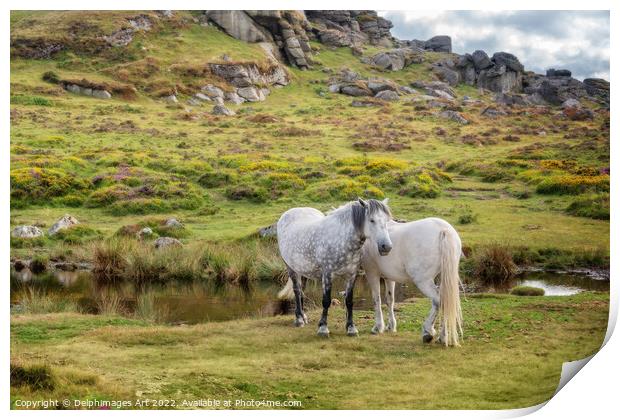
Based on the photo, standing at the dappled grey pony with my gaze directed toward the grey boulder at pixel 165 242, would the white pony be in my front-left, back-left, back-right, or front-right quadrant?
back-right

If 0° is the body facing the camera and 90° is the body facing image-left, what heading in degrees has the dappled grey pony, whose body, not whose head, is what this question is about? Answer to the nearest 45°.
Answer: approximately 315°

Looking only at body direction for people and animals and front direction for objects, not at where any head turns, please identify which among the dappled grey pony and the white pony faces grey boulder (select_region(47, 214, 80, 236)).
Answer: the white pony

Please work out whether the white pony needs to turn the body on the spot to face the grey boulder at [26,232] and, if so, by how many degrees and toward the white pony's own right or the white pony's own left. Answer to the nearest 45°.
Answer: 0° — it already faces it

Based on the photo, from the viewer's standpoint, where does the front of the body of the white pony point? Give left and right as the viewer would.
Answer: facing away from the viewer and to the left of the viewer

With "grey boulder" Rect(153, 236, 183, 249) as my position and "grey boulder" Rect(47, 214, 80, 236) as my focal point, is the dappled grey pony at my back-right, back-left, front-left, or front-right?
back-left

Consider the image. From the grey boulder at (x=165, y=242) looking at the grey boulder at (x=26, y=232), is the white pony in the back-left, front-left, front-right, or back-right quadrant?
back-left

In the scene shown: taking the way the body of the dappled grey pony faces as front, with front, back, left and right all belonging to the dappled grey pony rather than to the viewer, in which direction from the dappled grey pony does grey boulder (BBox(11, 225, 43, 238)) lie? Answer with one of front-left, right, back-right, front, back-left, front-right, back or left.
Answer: back

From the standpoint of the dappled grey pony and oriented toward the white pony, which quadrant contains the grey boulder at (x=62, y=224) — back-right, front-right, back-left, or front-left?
back-left

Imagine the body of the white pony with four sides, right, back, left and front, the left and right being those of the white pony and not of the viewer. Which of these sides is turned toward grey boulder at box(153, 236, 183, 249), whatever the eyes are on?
front

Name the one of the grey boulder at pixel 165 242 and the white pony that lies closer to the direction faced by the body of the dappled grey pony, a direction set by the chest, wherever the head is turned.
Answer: the white pony

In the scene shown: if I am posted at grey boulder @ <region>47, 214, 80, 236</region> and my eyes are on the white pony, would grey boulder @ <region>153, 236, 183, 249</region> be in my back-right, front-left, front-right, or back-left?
front-left

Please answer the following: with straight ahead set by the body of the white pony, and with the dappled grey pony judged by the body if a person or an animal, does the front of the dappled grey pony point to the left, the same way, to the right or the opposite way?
the opposite way

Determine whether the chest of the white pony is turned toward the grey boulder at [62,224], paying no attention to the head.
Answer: yes
